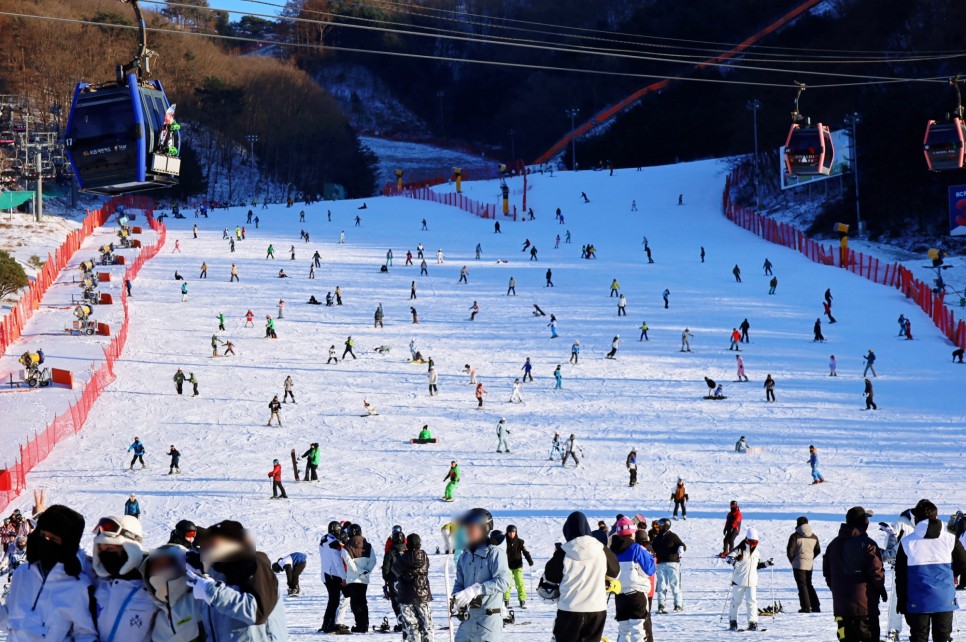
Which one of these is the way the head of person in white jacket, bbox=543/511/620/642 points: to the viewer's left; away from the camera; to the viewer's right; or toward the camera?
away from the camera

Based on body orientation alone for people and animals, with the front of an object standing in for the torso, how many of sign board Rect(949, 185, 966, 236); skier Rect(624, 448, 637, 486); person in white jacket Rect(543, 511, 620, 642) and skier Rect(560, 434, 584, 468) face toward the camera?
2

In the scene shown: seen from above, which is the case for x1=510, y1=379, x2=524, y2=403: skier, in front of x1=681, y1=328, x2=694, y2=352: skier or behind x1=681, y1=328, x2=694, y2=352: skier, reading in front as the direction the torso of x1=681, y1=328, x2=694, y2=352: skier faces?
in front

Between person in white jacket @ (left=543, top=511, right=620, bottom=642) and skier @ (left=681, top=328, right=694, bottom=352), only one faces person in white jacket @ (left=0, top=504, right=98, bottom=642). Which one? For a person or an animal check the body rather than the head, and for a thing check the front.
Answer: the skier

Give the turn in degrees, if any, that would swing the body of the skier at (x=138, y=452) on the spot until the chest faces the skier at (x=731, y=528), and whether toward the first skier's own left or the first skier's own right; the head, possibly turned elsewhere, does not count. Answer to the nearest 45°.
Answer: approximately 45° to the first skier's own left

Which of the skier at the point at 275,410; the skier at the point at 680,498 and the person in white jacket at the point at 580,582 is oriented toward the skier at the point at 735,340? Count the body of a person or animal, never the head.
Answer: the person in white jacket

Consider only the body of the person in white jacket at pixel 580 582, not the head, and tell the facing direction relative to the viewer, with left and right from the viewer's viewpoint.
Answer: facing away from the viewer

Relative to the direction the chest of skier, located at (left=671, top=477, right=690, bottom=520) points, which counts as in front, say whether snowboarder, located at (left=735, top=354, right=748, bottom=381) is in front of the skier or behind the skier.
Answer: behind

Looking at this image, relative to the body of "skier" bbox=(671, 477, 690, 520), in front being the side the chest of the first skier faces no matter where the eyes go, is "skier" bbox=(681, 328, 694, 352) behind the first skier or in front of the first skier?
behind

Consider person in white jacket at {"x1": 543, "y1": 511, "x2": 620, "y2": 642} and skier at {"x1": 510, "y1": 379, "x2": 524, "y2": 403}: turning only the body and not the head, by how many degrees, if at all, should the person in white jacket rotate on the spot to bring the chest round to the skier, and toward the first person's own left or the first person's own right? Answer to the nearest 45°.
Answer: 0° — they already face them

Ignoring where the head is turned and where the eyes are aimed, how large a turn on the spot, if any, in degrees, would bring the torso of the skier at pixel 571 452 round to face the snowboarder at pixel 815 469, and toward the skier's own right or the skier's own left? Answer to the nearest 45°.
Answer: approximately 90° to the skier's own left

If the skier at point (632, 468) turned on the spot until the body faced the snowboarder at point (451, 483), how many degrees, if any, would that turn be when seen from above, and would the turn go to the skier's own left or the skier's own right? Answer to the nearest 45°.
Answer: approximately 45° to the skier's own right

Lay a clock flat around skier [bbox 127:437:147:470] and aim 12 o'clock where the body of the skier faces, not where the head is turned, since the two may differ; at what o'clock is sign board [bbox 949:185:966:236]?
The sign board is roughly at 8 o'clock from the skier.

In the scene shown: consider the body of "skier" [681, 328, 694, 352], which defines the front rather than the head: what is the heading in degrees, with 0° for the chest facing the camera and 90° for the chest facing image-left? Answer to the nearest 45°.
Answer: approximately 0°

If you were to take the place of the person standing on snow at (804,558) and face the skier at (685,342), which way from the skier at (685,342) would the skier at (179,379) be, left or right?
left
